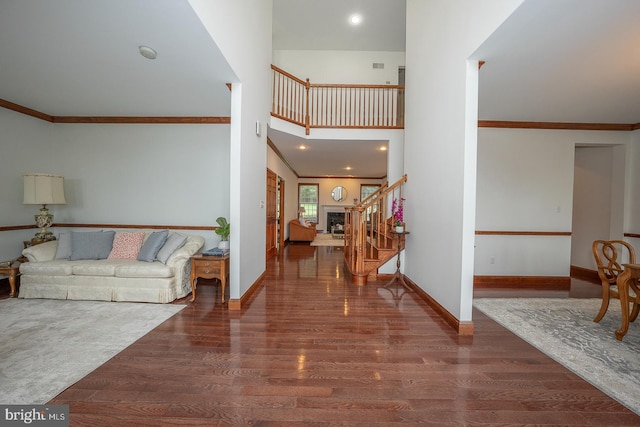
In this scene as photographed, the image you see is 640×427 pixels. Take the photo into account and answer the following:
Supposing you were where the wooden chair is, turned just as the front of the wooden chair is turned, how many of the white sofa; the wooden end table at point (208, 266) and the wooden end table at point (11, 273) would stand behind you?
3

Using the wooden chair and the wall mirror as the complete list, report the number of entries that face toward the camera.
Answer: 1

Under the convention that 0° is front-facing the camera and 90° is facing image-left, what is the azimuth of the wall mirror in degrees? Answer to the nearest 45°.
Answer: approximately 0°

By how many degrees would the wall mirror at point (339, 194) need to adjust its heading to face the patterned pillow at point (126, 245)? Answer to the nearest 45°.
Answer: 0° — it already faces it

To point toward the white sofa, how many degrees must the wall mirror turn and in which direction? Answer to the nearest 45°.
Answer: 0° — it already faces it

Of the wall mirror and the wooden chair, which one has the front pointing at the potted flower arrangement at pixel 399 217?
the wall mirror

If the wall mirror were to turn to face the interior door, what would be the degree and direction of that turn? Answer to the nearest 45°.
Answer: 0° — it already faces it

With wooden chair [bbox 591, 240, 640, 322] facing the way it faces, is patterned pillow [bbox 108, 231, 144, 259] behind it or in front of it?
behind

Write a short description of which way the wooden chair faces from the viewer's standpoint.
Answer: facing away from the viewer and to the right of the viewer

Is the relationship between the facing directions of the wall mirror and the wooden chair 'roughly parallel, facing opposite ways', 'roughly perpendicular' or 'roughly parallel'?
roughly perpendicular
